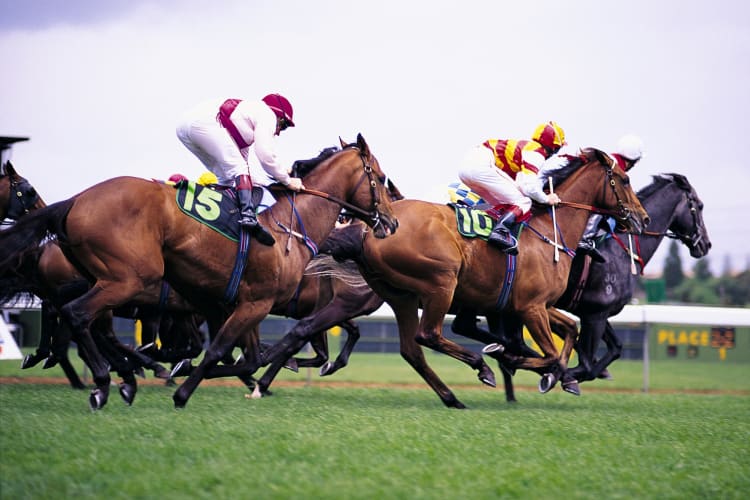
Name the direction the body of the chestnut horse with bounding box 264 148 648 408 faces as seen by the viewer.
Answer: to the viewer's right

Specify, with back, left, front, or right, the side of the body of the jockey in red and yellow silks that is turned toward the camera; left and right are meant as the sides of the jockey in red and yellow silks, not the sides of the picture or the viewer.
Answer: right

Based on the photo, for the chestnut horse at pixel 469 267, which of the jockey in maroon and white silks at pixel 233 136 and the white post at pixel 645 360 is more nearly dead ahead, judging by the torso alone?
the white post

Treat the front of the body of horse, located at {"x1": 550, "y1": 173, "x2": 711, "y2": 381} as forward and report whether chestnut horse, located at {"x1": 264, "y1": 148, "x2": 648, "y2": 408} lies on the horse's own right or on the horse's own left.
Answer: on the horse's own right

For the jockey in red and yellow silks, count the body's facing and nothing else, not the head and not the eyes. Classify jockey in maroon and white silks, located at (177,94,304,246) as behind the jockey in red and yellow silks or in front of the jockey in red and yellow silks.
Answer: behind

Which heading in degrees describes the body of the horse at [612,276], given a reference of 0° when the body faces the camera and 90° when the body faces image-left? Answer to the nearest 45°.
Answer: approximately 270°

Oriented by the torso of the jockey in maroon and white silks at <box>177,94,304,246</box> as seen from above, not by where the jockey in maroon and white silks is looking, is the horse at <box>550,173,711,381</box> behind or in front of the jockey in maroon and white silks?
in front

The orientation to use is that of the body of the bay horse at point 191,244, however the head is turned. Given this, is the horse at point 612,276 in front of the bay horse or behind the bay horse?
in front

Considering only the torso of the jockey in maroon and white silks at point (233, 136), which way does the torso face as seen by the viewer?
to the viewer's right

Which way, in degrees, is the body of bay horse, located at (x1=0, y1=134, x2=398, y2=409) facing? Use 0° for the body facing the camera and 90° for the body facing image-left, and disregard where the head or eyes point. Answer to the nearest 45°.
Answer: approximately 270°

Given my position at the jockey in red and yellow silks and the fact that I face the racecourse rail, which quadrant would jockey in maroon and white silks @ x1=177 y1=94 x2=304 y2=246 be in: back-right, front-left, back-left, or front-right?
back-left
